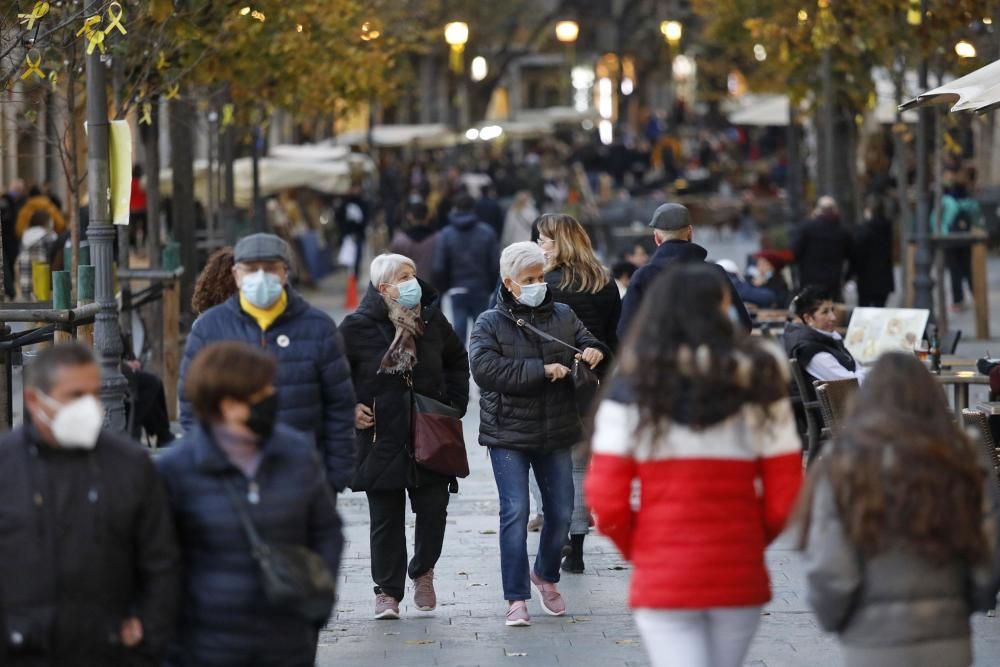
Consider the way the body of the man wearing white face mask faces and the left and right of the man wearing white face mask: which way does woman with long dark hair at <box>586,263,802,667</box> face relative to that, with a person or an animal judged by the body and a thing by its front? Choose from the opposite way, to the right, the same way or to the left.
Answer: the opposite way

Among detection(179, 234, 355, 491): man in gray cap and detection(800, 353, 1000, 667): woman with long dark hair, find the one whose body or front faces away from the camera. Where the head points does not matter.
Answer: the woman with long dark hair

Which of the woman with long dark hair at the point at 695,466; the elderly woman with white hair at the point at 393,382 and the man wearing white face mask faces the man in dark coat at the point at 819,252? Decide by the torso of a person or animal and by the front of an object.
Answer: the woman with long dark hair

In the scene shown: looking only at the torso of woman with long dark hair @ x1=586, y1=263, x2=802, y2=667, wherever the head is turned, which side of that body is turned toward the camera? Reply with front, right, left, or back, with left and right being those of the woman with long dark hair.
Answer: back

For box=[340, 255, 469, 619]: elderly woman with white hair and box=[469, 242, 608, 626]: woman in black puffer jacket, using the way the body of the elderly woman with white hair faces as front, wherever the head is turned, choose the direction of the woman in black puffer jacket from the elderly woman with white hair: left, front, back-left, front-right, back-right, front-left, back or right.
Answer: left

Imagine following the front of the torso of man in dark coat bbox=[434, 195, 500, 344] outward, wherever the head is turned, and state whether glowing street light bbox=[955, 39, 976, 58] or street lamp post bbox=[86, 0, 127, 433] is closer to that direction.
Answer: the glowing street light

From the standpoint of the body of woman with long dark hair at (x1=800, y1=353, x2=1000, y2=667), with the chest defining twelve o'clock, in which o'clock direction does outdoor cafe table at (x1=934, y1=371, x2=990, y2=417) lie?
The outdoor cafe table is roughly at 12 o'clock from the woman with long dark hair.

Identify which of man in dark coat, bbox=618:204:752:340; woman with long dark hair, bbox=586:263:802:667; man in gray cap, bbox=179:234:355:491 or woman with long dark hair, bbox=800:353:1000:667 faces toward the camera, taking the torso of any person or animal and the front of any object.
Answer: the man in gray cap

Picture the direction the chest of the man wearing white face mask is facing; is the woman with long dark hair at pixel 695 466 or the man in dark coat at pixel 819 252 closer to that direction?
the woman with long dark hair

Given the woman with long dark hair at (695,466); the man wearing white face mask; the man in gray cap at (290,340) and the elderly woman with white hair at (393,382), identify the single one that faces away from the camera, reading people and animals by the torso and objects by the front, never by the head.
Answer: the woman with long dark hair

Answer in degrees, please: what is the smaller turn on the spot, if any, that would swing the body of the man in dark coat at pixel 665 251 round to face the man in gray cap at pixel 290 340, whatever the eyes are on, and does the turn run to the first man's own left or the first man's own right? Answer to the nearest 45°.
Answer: approximately 135° to the first man's own left

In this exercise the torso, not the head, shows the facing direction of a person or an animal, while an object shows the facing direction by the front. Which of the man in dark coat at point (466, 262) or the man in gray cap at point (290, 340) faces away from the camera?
the man in dark coat

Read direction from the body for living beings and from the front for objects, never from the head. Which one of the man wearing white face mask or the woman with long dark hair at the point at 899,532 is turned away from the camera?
the woman with long dark hair

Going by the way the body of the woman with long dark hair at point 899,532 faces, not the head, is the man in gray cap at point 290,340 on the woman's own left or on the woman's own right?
on the woman's own left

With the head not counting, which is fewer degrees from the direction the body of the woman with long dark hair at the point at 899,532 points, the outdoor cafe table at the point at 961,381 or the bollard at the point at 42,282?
the outdoor cafe table

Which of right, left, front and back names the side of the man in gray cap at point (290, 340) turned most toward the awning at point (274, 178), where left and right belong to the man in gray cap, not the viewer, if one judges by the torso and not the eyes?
back

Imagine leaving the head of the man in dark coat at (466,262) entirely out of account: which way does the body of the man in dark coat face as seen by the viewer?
away from the camera
